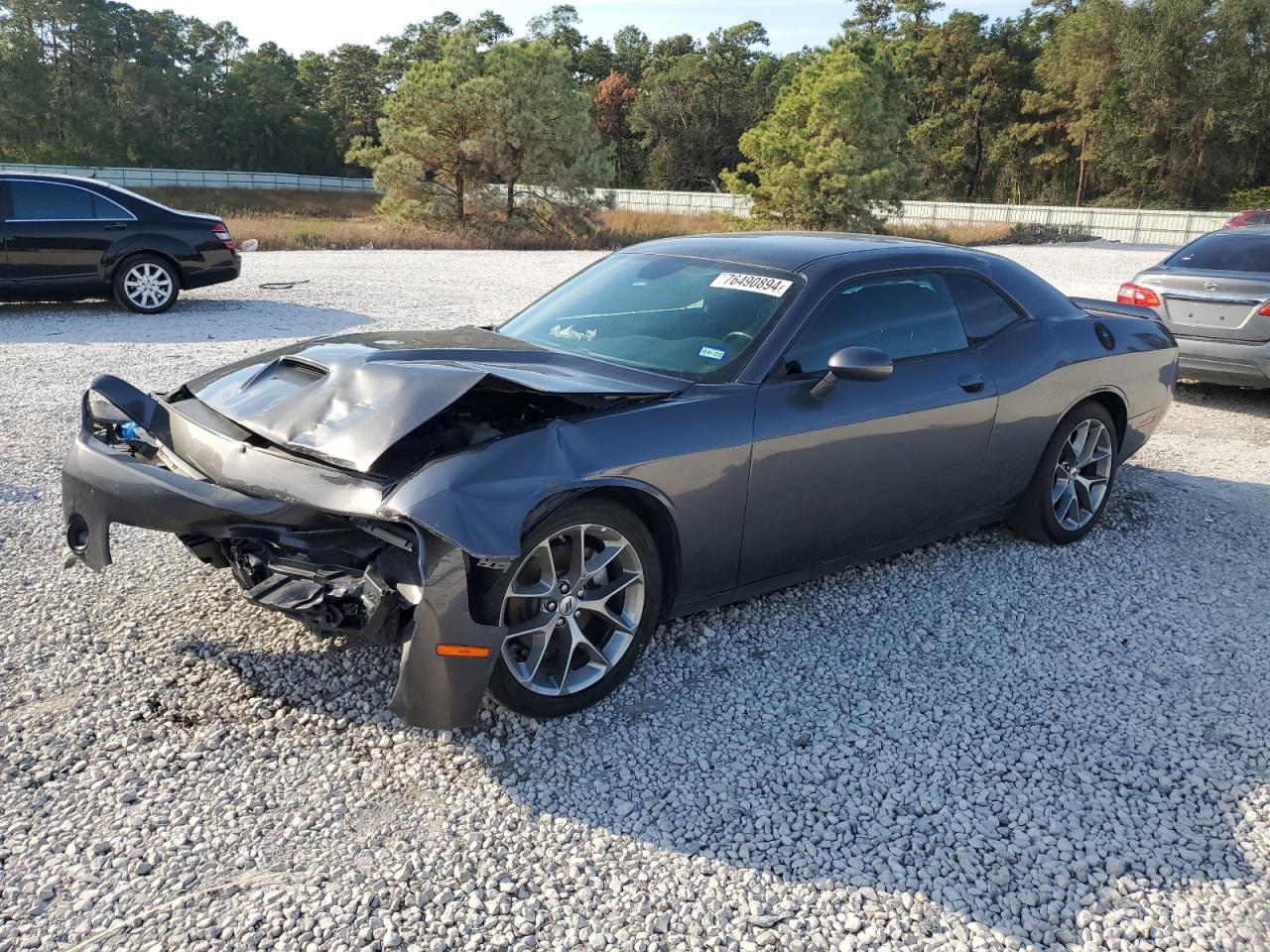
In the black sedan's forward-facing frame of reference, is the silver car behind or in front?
behind

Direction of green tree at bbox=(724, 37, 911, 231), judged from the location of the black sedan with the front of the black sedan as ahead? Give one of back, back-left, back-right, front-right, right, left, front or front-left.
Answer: back-right

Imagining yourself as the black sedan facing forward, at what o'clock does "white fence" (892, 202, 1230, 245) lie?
The white fence is roughly at 5 o'clock from the black sedan.

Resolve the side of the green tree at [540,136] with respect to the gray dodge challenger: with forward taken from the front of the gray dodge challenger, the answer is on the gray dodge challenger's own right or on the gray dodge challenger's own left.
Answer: on the gray dodge challenger's own right

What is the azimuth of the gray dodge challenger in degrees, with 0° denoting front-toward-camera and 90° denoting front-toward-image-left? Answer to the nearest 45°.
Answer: approximately 45°

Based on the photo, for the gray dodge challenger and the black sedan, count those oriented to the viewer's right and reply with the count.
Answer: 0

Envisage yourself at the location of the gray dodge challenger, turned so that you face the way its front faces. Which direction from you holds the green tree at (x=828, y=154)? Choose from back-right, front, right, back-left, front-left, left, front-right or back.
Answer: back-right

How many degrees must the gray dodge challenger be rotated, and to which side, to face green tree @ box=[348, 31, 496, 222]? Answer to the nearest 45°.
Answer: approximately 135° to its right

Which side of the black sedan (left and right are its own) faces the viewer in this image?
left

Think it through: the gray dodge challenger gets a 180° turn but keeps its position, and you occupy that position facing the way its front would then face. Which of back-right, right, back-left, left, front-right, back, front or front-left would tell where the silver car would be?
front

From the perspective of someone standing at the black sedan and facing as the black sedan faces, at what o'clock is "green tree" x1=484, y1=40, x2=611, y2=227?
The green tree is roughly at 4 o'clock from the black sedan.

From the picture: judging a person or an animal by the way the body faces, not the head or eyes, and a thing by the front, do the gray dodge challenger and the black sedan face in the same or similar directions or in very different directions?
same or similar directions
